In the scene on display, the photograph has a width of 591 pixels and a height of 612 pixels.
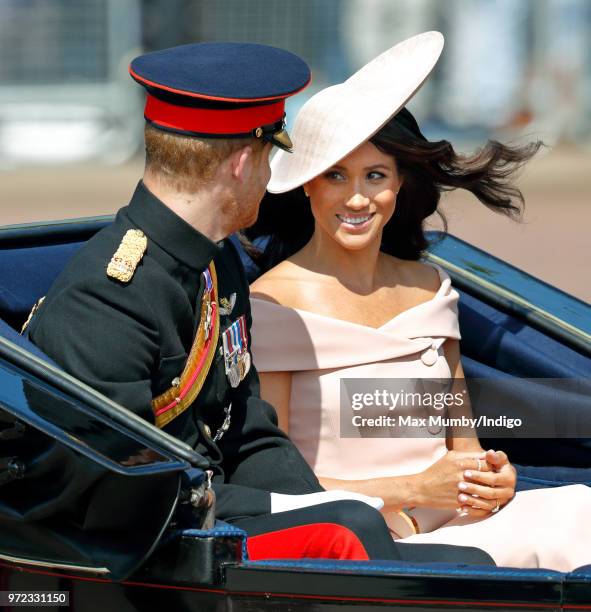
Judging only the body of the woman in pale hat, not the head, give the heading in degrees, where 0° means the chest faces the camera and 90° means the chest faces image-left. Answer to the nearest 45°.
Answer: approximately 315°

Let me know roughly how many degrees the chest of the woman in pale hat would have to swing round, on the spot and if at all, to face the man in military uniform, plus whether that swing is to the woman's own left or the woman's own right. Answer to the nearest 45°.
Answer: approximately 90° to the woman's own right

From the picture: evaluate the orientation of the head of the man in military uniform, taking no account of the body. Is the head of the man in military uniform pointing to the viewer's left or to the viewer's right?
to the viewer's right
